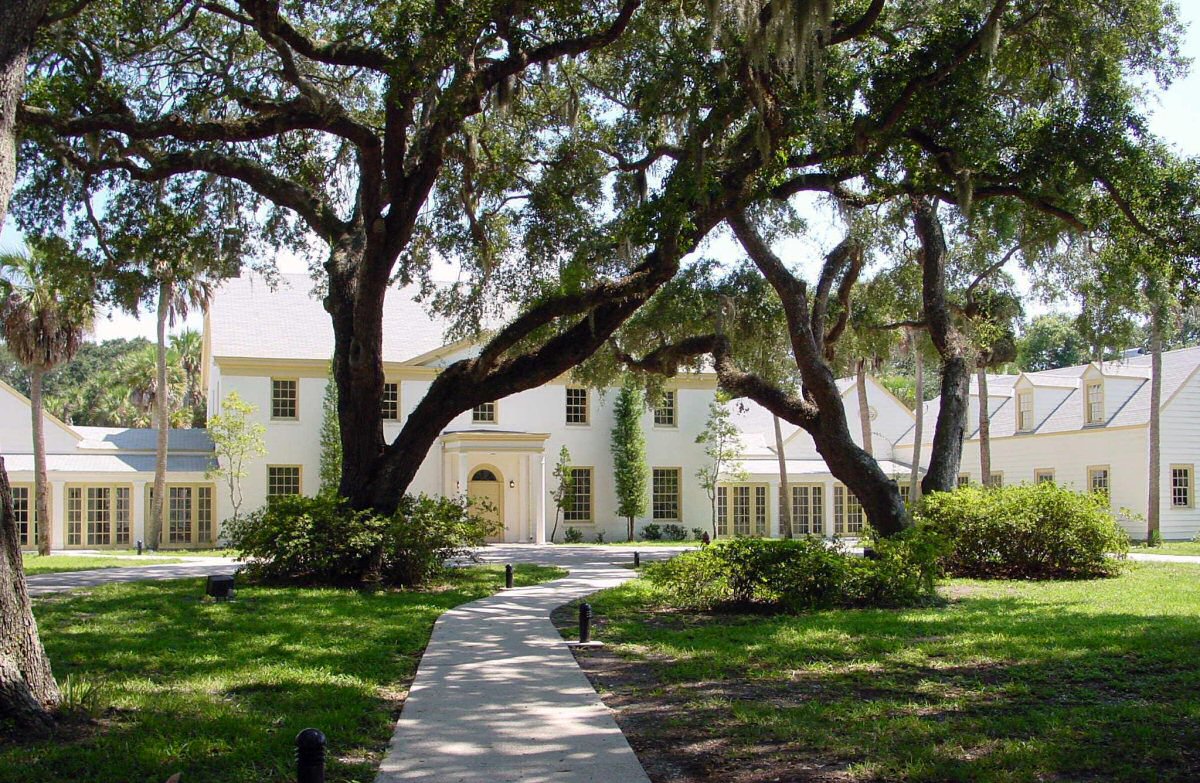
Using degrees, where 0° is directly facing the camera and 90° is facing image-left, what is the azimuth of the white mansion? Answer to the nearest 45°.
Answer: approximately 0°

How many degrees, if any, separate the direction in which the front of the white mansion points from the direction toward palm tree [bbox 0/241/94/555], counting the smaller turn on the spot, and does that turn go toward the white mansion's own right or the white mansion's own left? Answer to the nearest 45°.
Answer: approximately 45° to the white mansion's own right

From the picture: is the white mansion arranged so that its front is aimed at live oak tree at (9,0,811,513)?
yes

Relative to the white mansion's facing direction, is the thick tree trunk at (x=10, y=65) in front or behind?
in front

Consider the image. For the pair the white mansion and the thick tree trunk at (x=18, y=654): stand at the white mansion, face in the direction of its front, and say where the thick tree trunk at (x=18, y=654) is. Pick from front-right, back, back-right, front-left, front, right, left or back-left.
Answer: front

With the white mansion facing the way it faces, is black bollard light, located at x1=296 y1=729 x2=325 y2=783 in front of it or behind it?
in front
